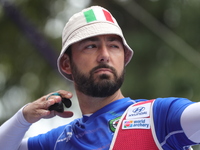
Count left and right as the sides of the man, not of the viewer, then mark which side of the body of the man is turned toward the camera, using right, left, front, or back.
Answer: front

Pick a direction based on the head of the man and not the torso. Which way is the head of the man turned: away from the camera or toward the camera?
toward the camera
